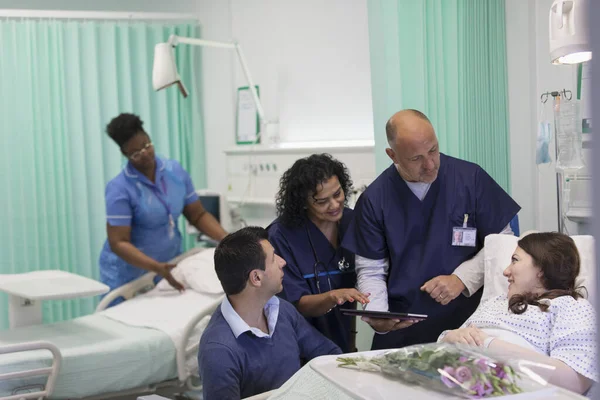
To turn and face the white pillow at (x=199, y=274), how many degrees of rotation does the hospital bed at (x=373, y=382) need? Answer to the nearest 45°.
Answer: approximately 90° to its right

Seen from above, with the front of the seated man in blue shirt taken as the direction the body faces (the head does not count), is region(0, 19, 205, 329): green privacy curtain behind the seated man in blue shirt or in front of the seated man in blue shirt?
behind

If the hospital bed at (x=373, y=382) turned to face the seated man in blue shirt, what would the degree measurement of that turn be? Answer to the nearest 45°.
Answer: approximately 90° to its right

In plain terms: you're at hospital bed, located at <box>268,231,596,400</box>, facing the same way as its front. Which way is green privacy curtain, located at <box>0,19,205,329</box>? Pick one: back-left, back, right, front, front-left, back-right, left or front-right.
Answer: right

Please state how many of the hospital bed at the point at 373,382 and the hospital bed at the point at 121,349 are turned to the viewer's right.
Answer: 0

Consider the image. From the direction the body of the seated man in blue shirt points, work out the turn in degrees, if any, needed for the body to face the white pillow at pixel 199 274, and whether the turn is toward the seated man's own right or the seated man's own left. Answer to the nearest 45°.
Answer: approximately 135° to the seated man's own left

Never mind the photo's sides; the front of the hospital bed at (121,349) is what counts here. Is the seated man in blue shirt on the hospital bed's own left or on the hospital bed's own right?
on the hospital bed's own left

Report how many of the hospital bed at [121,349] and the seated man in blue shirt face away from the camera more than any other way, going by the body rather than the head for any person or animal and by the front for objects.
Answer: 0
